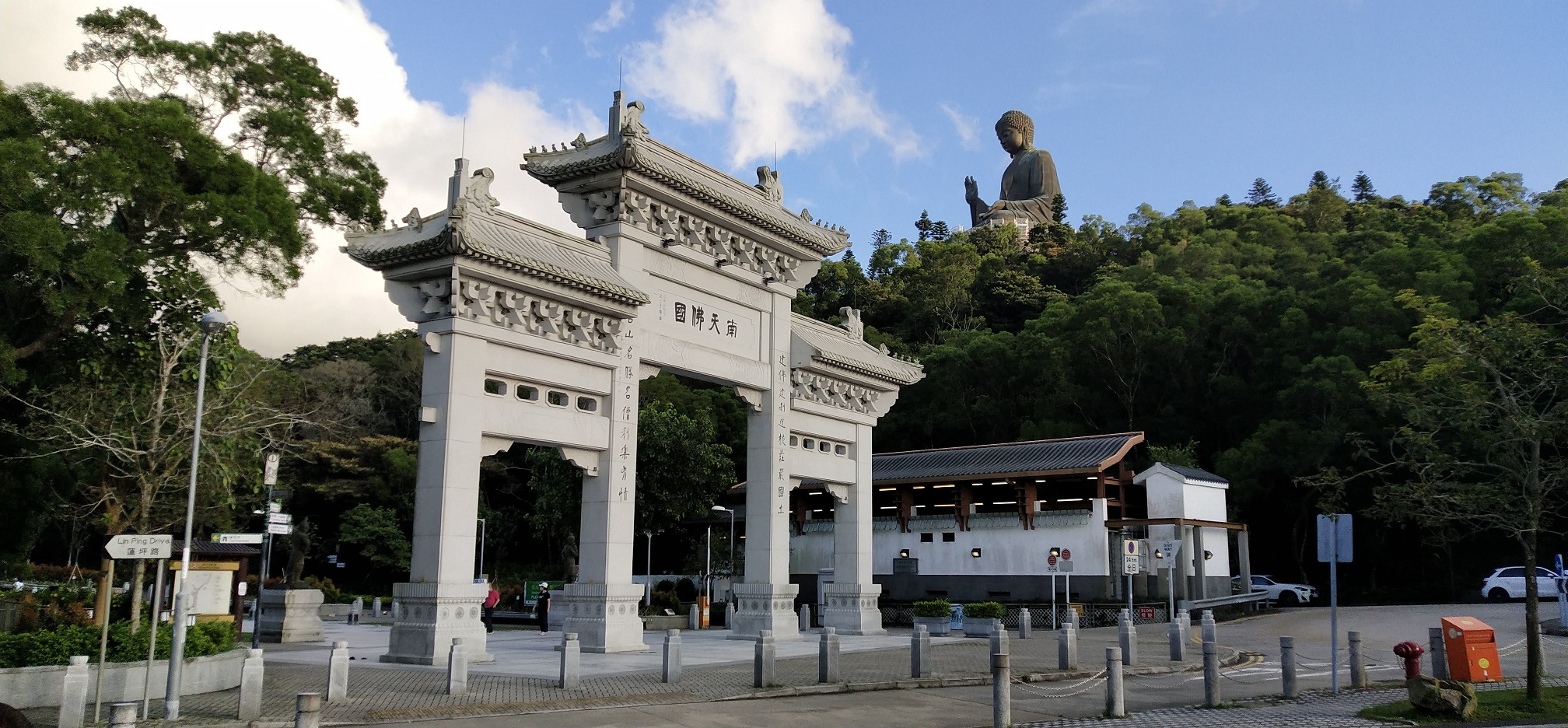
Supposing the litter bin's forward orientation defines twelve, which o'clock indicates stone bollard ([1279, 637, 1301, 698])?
The stone bollard is roughly at 3 o'clock from the litter bin.

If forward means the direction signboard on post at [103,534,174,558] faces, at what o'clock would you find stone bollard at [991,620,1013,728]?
The stone bollard is roughly at 10 o'clock from the signboard on post.

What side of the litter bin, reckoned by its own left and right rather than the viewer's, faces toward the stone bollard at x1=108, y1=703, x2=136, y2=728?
right

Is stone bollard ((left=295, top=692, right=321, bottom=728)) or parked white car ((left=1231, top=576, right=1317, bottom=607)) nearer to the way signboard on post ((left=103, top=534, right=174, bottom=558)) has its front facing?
the stone bollard

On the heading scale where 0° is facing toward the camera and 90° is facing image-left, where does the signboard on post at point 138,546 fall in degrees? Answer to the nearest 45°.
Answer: approximately 0°

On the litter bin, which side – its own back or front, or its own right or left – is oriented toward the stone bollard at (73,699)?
right

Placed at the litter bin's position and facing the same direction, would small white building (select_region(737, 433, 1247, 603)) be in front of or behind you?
behind

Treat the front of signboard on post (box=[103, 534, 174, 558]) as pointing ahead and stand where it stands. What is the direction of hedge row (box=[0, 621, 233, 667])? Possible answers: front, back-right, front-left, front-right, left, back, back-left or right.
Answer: back

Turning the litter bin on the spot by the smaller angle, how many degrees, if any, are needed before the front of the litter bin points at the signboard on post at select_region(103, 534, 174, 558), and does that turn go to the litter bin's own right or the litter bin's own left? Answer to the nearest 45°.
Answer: approximately 90° to the litter bin's own right

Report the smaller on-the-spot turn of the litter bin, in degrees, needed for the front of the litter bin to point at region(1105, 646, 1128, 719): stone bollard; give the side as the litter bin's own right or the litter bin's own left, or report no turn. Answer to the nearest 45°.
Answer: approximately 90° to the litter bin's own right

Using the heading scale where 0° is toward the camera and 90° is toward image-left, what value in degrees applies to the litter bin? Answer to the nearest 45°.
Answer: approximately 315°

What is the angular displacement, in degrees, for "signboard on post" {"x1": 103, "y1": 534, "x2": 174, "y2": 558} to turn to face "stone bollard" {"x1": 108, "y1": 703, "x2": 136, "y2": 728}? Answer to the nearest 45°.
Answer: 0° — it already faces it

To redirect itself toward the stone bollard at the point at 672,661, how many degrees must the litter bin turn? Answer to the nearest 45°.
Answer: approximately 90° to its right
